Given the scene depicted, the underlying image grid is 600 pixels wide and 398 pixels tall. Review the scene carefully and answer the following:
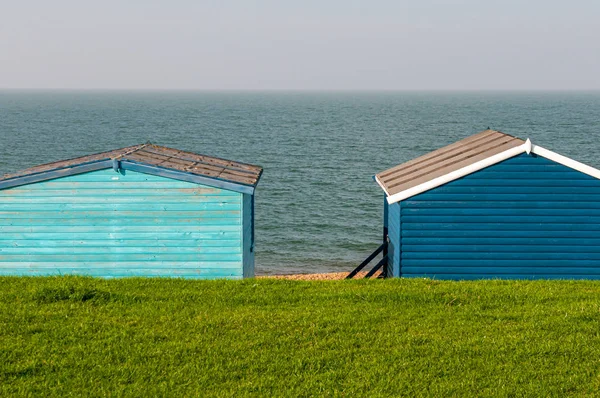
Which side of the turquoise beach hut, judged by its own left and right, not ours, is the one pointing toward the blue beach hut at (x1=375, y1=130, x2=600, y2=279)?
right

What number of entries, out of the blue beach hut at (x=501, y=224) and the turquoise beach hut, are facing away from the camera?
2

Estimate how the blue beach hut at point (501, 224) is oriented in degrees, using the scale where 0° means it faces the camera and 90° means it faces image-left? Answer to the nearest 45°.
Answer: approximately 180°

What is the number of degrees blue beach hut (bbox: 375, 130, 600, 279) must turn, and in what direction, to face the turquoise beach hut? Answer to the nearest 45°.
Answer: approximately 90° to its left

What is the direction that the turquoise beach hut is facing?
away from the camera
